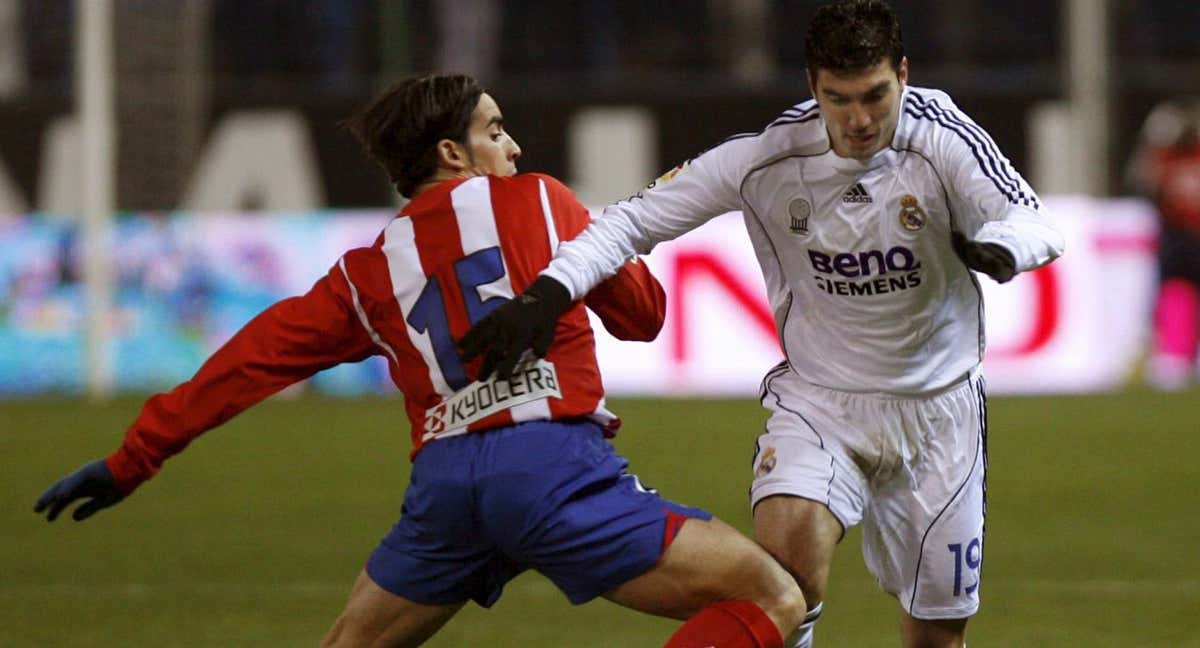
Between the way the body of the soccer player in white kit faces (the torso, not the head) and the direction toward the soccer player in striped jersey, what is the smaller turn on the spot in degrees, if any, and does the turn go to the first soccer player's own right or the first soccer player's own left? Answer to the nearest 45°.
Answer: approximately 45° to the first soccer player's own right

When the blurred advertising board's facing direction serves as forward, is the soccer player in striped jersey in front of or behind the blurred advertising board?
in front

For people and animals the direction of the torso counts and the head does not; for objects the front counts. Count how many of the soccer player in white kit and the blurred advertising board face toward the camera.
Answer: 2

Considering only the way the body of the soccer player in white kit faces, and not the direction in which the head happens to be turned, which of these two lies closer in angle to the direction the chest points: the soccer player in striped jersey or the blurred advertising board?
the soccer player in striped jersey

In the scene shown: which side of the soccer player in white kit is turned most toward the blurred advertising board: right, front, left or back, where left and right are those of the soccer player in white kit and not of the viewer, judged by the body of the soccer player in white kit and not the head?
back

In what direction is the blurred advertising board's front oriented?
toward the camera

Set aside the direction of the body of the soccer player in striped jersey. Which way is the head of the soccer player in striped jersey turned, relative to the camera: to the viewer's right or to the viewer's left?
to the viewer's right

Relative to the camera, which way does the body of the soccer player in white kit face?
toward the camera

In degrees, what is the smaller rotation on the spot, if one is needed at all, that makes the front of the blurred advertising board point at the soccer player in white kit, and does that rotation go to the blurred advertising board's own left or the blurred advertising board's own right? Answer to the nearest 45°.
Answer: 0° — it already faces them
